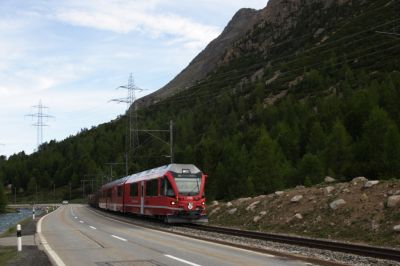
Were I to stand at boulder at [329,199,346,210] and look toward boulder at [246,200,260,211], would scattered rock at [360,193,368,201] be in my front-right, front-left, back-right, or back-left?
back-right

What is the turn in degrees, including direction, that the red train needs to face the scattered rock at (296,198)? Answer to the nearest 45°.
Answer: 0° — it already faces it

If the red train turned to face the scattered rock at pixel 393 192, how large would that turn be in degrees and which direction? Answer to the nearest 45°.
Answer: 0° — it already faces it

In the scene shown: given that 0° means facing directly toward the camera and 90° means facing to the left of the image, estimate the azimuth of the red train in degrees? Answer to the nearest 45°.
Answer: approximately 315°

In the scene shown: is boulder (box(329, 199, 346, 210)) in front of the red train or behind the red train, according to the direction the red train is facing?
in front

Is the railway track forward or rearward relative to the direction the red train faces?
forward
